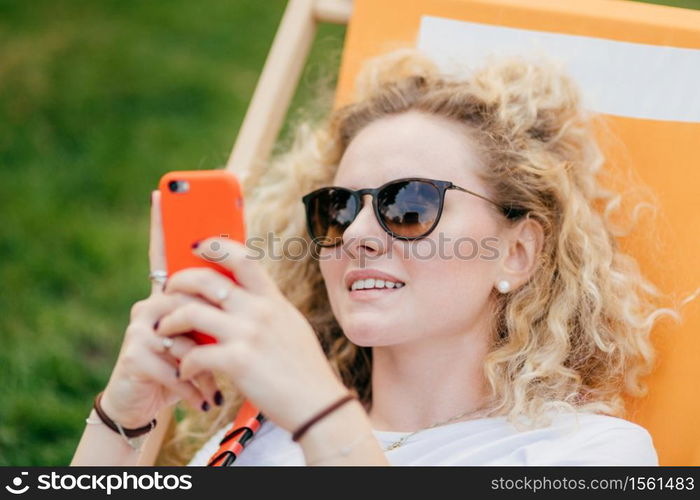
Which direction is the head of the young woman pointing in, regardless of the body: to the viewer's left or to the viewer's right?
to the viewer's left

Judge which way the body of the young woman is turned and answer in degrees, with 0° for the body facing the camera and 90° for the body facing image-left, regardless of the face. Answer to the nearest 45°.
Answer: approximately 45°
